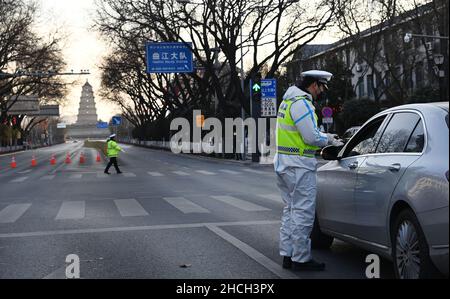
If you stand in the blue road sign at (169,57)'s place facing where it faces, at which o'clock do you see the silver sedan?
The silver sedan is roughly at 12 o'clock from the blue road sign.

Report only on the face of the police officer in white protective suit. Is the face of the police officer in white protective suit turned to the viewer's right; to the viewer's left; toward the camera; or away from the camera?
to the viewer's right

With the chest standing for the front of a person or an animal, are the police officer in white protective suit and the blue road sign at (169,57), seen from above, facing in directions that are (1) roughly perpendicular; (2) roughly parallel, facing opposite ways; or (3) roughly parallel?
roughly perpendicular

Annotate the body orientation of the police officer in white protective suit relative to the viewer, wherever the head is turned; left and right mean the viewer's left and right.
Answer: facing to the right of the viewer

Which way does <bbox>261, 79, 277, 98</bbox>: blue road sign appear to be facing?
toward the camera

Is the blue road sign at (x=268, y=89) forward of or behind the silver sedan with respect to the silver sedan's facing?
forward

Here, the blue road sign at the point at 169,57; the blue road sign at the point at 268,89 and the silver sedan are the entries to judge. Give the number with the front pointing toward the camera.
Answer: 2

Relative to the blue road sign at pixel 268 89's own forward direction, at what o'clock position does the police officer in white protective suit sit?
The police officer in white protective suit is roughly at 12 o'clock from the blue road sign.

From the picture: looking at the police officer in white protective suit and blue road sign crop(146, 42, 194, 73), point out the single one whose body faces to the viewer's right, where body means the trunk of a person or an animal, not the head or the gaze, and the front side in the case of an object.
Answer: the police officer in white protective suit

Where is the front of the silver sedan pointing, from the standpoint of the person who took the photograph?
facing away from the viewer and to the left of the viewer

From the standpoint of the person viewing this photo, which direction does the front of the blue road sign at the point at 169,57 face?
facing the viewer

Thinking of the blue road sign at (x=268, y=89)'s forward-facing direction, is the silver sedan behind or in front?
in front
